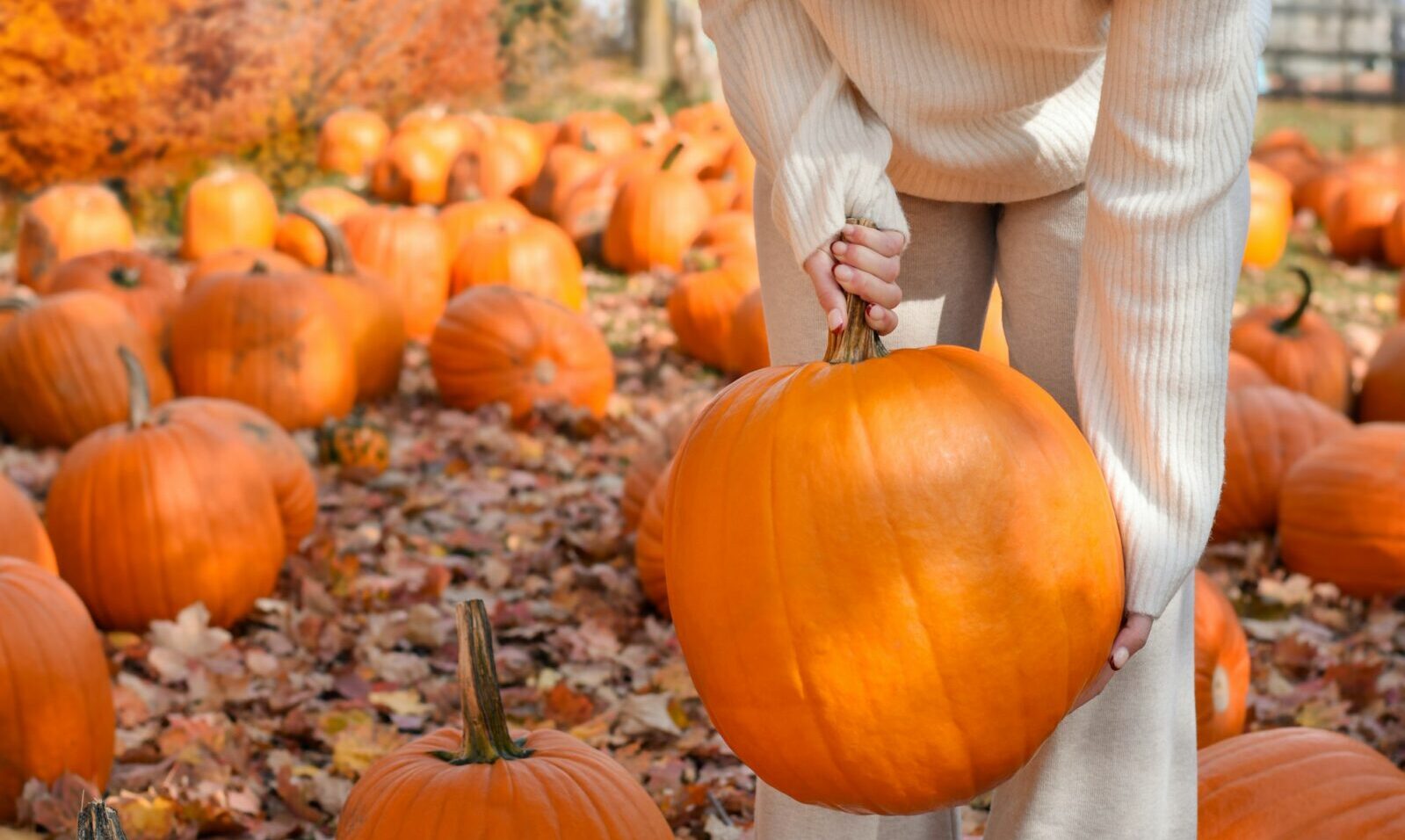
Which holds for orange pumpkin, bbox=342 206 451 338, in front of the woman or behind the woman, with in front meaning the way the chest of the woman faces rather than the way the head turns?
behind

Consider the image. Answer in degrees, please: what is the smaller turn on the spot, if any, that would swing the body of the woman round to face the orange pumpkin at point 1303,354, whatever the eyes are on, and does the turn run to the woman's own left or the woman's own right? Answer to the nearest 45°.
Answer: approximately 180°

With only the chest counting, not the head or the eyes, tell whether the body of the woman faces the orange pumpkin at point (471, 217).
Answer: no

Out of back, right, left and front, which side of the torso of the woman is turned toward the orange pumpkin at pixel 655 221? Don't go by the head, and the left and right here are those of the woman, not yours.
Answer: back

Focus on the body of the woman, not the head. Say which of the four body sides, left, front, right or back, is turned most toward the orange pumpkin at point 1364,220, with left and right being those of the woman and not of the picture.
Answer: back

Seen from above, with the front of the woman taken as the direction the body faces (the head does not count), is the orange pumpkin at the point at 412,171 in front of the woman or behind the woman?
behind

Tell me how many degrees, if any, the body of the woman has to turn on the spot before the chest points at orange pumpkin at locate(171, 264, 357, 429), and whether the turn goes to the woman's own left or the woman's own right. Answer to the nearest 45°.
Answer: approximately 135° to the woman's own right

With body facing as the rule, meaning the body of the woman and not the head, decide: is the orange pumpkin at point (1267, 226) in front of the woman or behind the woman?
behind

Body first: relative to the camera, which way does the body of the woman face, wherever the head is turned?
toward the camera

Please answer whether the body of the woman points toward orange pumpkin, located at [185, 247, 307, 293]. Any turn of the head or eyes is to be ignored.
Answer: no
